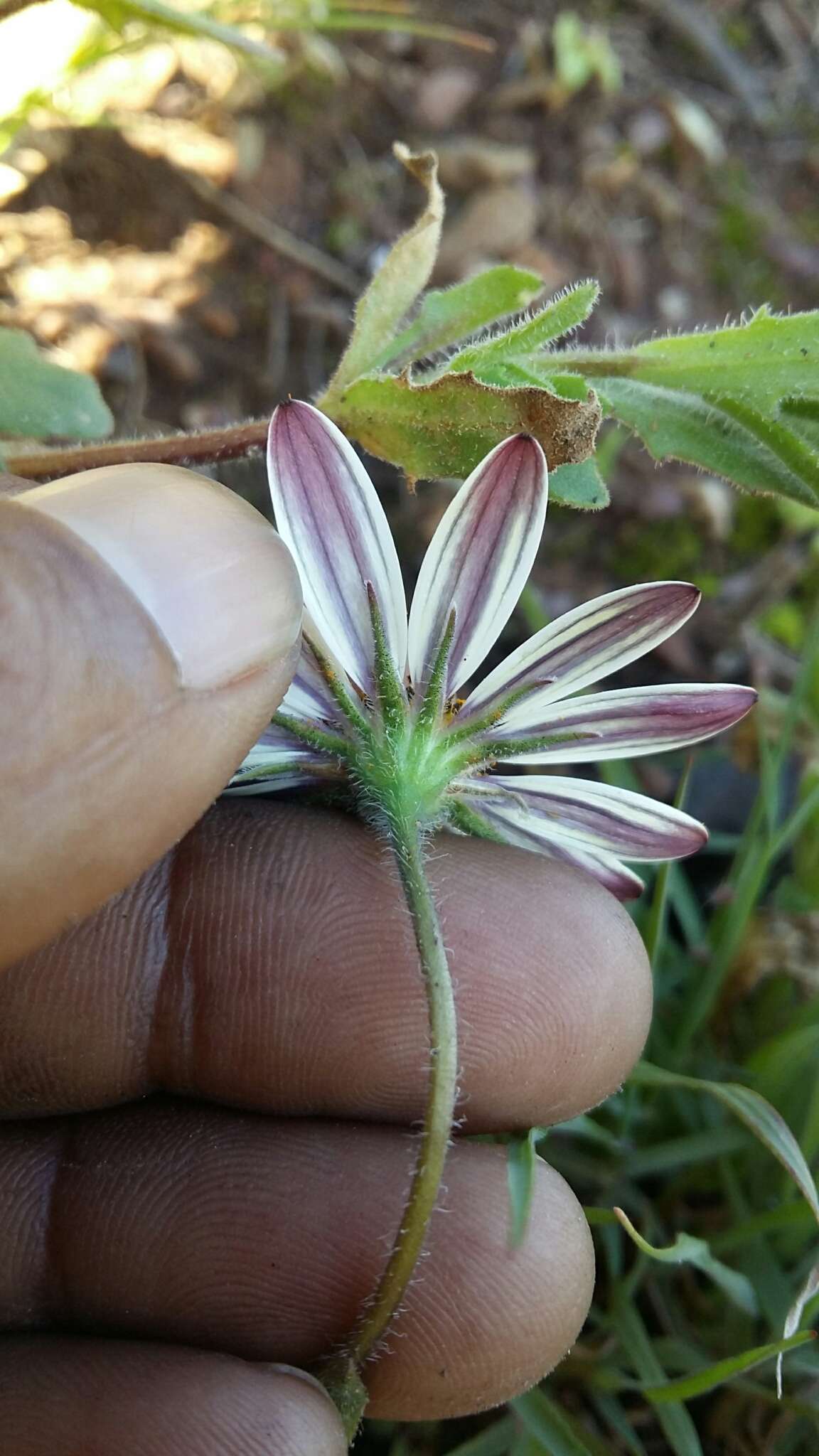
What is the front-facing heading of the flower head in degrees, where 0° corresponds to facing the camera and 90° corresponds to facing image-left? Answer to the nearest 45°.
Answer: approximately 180°
